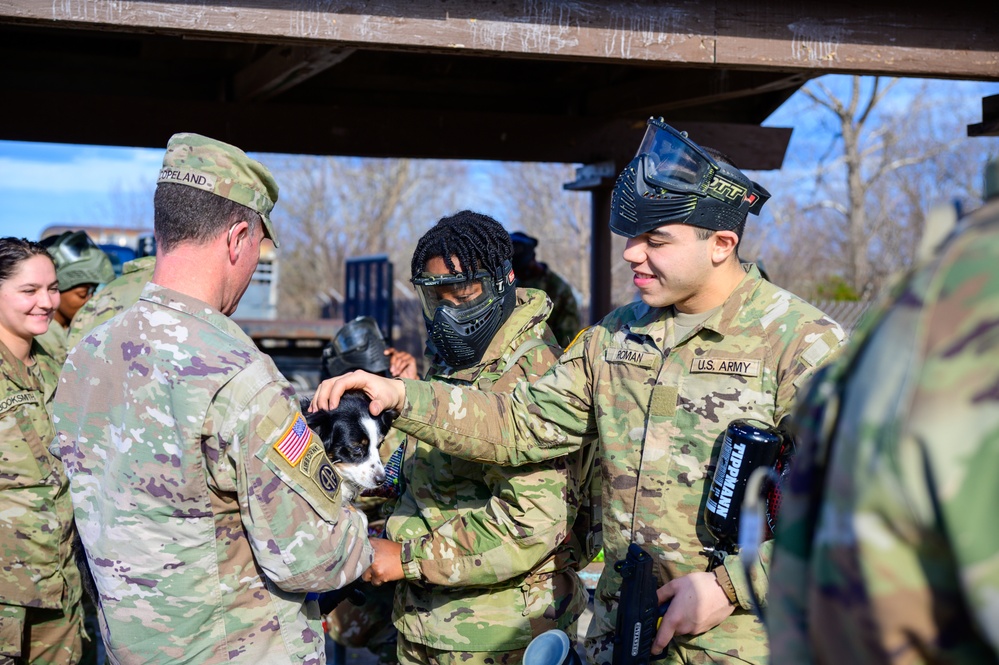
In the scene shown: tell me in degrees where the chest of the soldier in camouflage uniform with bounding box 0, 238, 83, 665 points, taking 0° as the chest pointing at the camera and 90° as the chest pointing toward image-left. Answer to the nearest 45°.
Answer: approximately 315°

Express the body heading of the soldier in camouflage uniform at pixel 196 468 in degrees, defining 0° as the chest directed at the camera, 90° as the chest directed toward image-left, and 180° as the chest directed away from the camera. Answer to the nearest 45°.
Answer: approximately 225°

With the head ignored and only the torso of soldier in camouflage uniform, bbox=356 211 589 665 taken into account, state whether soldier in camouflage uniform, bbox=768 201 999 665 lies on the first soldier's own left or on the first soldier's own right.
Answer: on the first soldier's own left

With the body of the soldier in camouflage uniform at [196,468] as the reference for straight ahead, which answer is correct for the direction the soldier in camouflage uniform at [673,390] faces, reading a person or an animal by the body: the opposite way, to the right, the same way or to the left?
the opposite way

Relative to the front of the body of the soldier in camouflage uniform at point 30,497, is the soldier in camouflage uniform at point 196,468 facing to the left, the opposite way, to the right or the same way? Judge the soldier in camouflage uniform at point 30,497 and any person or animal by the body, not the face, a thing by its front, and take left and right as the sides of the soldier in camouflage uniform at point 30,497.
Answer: to the left

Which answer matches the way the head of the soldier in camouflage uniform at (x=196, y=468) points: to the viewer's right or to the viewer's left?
to the viewer's right

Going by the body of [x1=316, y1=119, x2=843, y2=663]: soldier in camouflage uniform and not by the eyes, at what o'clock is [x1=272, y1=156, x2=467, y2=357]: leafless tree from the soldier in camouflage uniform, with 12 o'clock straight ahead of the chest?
The leafless tree is roughly at 4 o'clock from the soldier in camouflage uniform.

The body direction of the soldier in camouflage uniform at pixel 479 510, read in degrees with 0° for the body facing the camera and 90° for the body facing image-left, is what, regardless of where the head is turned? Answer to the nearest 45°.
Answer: approximately 45°
